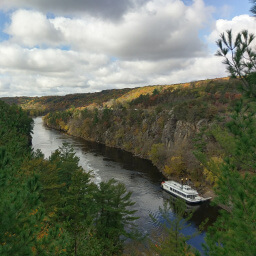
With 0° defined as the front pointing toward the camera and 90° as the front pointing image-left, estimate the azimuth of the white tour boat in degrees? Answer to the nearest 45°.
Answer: approximately 315°

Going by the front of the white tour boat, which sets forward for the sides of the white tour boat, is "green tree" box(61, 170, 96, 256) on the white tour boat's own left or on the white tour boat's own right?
on the white tour boat's own right

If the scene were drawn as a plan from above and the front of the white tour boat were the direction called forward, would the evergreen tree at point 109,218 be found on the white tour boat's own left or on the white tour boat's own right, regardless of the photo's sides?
on the white tour boat's own right
